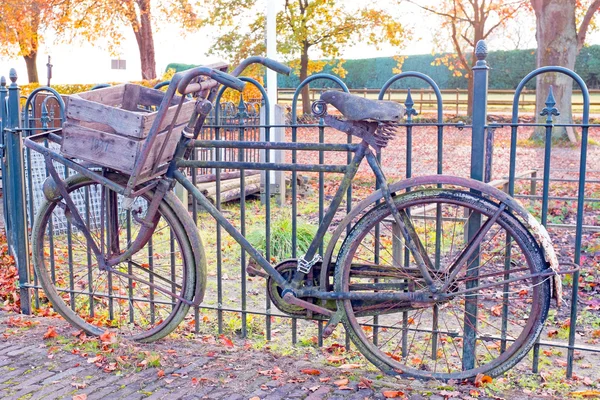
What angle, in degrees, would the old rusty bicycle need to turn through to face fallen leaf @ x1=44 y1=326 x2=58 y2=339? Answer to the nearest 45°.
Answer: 0° — it already faces it

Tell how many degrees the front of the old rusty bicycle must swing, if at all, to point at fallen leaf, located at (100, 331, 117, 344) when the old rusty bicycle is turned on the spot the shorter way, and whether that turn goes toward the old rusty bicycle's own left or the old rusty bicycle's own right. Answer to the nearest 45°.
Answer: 0° — it already faces it

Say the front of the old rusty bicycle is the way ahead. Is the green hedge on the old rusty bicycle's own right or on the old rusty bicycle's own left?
on the old rusty bicycle's own right

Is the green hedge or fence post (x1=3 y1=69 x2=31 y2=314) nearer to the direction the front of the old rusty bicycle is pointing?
the fence post

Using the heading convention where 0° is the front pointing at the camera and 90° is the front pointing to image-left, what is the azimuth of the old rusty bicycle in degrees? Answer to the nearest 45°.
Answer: approximately 90°

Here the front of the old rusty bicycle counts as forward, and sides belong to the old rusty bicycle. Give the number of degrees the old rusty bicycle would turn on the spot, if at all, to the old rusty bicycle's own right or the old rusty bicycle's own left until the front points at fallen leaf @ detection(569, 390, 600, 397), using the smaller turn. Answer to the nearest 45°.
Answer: approximately 180°
